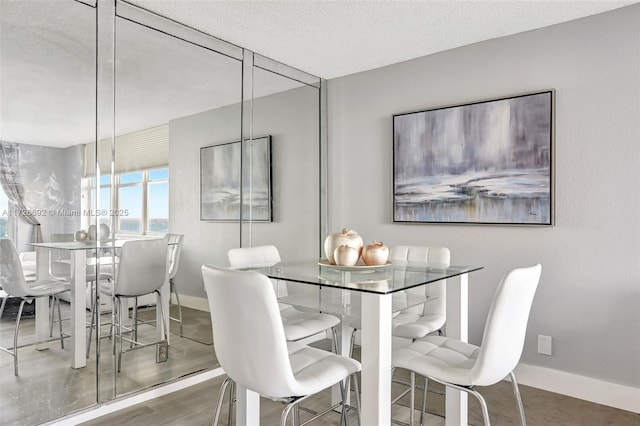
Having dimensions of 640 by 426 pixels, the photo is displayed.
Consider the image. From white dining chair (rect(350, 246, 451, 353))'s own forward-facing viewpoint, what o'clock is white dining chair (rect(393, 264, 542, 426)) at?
white dining chair (rect(393, 264, 542, 426)) is roughly at 10 o'clock from white dining chair (rect(350, 246, 451, 353)).

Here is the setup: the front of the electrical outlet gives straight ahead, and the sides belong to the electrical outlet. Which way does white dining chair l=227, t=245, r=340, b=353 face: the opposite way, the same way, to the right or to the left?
to the left

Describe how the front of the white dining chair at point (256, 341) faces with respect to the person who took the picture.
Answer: facing away from the viewer and to the right of the viewer

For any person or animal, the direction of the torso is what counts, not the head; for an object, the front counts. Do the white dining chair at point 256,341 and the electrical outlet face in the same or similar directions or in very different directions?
very different directions

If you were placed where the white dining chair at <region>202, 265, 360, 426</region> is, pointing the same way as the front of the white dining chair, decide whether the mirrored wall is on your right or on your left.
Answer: on your left

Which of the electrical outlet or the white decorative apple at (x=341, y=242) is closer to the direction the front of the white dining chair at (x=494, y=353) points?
the white decorative apple

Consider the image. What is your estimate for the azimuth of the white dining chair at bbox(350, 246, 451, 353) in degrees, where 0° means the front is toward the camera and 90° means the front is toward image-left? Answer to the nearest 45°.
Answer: approximately 45°

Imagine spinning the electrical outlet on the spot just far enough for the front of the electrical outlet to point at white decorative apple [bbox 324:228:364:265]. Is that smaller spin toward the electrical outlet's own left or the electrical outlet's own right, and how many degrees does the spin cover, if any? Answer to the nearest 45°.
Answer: approximately 45° to the electrical outlet's own right

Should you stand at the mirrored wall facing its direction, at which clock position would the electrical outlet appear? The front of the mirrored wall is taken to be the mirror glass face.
The electrical outlet is roughly at 11 o'clock from the mirrored wall.

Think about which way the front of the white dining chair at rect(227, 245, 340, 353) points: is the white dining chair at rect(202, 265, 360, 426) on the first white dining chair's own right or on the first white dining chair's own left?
on the first white dining chair's own right
